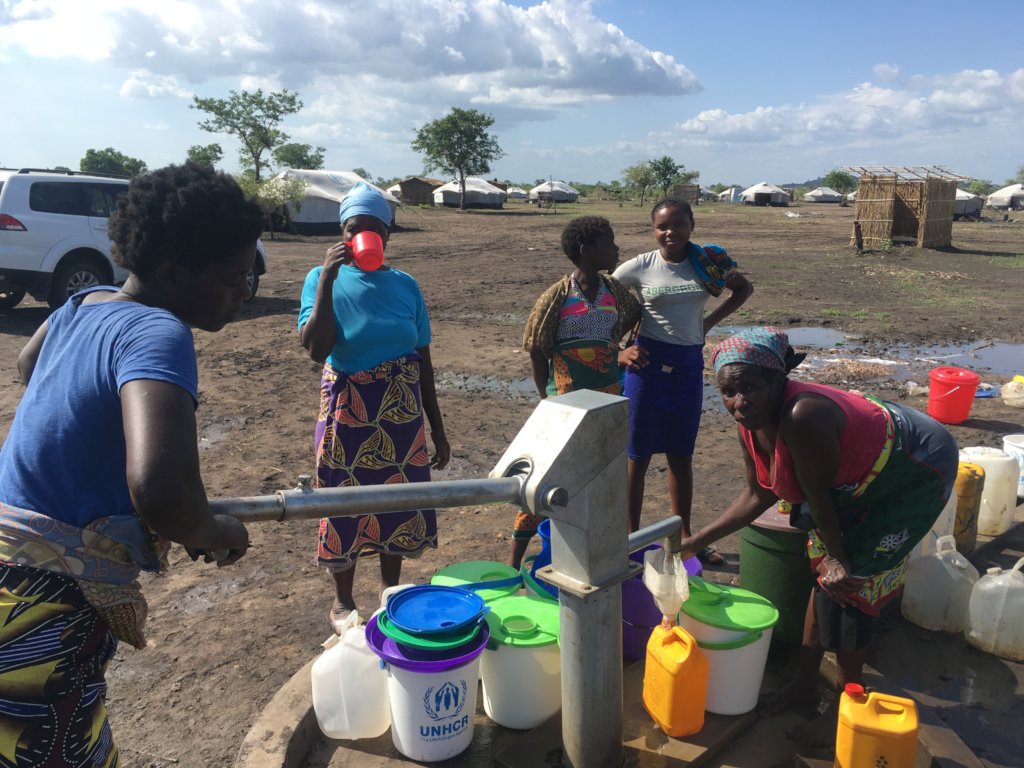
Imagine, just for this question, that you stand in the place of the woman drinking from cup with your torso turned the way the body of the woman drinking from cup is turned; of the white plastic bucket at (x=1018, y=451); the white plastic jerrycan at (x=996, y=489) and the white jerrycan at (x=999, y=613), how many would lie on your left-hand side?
3

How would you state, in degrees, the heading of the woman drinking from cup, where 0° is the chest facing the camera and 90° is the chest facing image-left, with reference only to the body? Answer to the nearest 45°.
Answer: approximately 0°

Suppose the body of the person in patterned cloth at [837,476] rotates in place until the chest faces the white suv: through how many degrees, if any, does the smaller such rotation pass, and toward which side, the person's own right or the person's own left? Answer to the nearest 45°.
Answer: approximately 90° to the person's own right

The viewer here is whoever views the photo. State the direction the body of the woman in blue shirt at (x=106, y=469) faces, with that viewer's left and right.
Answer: facing away from the viewer and to the right of the viewer

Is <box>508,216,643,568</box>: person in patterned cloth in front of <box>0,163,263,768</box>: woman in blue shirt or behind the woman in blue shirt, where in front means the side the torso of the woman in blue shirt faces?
in front

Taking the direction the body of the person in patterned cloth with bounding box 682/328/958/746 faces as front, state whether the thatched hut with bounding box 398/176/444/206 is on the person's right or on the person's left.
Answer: on the person's right

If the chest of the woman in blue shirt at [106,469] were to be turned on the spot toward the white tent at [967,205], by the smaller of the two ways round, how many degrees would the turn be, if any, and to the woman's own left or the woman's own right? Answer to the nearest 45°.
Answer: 0° — they already face it

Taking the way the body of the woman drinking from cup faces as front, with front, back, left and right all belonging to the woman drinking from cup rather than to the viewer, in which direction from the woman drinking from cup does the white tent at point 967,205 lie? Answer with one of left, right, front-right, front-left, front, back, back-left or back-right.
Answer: back-left

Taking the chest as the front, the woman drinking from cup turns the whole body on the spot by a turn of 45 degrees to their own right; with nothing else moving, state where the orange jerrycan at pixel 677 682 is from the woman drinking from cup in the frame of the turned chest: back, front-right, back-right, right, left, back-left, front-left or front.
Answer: left

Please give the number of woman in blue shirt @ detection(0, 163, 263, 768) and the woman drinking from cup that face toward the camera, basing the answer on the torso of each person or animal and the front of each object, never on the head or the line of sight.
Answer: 1

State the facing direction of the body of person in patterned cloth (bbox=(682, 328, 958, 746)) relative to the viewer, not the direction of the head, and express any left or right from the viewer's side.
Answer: facing the viewer and to the left of the viewer

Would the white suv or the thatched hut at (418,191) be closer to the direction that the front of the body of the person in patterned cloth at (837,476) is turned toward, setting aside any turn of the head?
the white suv

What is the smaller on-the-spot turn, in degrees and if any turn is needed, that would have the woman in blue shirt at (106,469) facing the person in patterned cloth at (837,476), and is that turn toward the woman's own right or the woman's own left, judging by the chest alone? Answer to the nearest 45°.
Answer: approximately 45° to the woman's own right

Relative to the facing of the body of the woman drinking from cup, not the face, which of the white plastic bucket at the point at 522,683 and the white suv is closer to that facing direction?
the white plastic bucket

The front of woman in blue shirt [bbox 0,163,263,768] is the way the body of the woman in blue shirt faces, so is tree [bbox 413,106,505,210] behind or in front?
in front

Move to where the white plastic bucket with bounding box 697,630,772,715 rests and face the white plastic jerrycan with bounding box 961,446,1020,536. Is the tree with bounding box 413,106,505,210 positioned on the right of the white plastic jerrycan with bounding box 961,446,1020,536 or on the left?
left

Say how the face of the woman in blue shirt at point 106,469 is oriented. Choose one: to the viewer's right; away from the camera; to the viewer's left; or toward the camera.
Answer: to the viewer's right

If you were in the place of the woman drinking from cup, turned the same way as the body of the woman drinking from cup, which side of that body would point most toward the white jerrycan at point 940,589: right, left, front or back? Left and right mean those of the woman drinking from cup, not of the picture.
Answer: left
